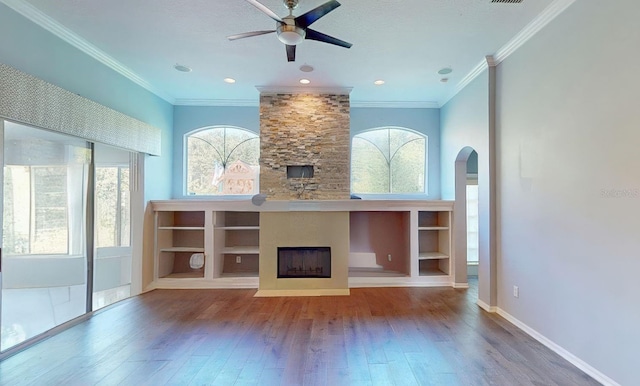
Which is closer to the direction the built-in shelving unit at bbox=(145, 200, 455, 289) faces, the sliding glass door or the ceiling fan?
the ceiling fan

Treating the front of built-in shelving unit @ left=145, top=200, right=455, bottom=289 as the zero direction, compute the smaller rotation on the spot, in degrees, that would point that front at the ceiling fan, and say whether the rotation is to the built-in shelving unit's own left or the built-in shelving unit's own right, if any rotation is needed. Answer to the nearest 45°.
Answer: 0° — it already faces it

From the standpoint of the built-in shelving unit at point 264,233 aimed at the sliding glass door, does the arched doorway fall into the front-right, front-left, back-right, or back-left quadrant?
back-left

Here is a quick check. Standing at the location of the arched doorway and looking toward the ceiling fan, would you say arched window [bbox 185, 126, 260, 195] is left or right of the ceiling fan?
right

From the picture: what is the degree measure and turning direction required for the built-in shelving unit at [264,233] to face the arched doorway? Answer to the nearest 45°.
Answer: approximately 90° to its left

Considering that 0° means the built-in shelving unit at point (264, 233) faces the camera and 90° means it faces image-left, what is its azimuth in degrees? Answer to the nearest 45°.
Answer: approximately 0°

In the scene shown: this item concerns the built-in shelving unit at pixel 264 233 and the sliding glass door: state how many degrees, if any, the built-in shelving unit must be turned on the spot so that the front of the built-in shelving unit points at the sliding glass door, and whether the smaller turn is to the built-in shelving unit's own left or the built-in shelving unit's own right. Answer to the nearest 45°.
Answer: approximately 45° to the built-in shelving unit's own right

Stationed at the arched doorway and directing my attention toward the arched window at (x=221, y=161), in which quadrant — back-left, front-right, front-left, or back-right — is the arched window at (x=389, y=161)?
front-right

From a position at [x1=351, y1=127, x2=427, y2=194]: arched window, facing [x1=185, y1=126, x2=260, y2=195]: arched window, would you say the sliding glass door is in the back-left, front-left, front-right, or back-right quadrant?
front-left

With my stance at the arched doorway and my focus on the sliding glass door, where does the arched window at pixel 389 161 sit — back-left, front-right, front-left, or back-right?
front-right

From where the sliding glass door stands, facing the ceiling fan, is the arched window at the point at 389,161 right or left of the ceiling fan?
left

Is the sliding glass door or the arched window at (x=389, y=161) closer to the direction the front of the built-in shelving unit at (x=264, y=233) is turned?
the sliding glass door

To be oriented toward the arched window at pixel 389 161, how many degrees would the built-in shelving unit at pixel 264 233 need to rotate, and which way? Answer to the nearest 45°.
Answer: approximately 90° to its left

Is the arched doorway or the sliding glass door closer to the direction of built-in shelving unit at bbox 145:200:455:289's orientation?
the sliding glass door

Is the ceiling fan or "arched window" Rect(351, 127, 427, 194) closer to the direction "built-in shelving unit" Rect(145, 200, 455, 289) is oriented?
the ceiling fan
